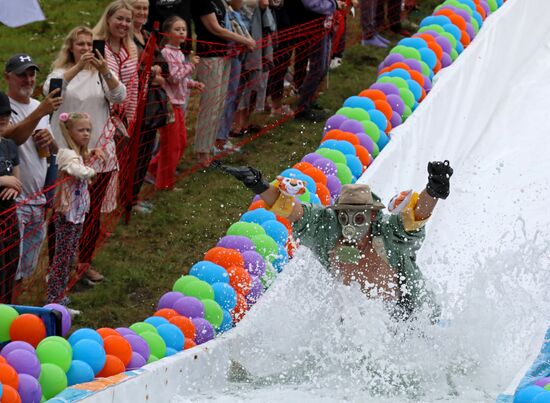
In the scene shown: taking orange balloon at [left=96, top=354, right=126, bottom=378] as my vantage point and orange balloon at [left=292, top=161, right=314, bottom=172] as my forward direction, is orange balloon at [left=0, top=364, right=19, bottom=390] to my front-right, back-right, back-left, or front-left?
back-left

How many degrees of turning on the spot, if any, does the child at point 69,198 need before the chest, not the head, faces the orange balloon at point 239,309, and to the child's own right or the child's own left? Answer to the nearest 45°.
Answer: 0° — they already face it

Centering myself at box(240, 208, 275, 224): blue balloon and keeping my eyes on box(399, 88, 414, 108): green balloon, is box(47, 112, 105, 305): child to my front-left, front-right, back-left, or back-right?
back-left

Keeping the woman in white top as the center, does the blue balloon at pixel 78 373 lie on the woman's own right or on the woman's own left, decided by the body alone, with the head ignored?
on the woman's own right

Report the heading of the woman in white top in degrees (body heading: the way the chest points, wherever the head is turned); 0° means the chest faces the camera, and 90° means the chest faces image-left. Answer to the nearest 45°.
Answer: approximately 315°

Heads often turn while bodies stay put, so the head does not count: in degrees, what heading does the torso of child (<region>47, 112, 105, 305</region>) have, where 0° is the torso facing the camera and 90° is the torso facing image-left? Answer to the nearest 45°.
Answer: approximately 315°

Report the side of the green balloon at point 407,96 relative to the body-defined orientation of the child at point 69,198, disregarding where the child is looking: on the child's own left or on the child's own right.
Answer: on the child's own left

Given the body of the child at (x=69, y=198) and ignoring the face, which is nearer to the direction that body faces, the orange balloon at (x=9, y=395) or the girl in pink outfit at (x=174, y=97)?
the orange balloon
